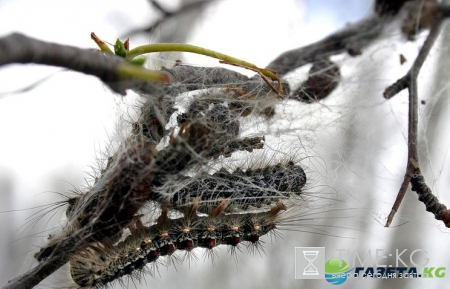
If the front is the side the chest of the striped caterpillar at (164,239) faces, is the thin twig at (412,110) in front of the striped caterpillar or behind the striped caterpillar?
behind

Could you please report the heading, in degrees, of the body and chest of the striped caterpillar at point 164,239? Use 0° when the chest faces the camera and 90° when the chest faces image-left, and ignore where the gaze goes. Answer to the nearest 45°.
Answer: approximately 90°
